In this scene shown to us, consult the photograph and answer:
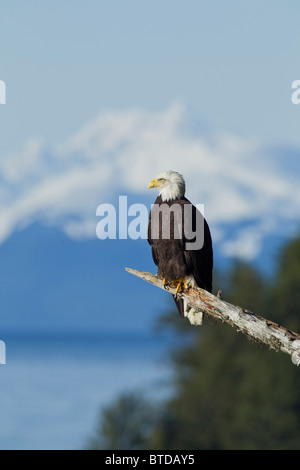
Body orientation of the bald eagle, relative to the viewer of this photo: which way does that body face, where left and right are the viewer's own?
facing the viewer and to the left of the viewer
